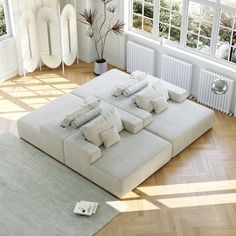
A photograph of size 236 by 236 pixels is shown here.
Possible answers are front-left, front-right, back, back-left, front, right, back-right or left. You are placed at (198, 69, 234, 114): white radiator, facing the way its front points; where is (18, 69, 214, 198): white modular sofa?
front

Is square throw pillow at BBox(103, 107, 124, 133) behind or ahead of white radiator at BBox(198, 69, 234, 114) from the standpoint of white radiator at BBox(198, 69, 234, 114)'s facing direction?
ahead

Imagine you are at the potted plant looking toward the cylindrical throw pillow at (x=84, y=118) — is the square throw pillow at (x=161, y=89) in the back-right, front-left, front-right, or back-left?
front-left

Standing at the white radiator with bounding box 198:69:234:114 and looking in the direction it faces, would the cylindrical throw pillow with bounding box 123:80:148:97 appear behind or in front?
in front

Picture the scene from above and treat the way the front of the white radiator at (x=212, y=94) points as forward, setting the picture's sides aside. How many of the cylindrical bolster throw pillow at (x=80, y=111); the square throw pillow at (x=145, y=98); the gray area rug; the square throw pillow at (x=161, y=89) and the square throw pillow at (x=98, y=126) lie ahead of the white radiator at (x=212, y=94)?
5

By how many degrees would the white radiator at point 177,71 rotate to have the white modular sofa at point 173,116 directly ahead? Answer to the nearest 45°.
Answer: approximately 45° to its left

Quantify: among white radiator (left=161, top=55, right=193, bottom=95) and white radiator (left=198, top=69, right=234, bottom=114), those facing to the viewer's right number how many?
0

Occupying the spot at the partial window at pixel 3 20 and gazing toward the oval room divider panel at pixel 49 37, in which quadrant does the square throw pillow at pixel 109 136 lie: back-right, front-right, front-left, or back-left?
front-right

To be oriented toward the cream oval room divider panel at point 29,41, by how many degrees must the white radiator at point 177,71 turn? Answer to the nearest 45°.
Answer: approximately 45° to its right

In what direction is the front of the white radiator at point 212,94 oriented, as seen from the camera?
facing the viewer and to the left of the viewer

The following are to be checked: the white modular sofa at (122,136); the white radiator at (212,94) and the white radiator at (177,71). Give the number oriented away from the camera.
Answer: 0

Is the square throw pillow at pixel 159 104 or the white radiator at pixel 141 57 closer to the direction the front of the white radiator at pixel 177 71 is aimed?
the square throw pillow
